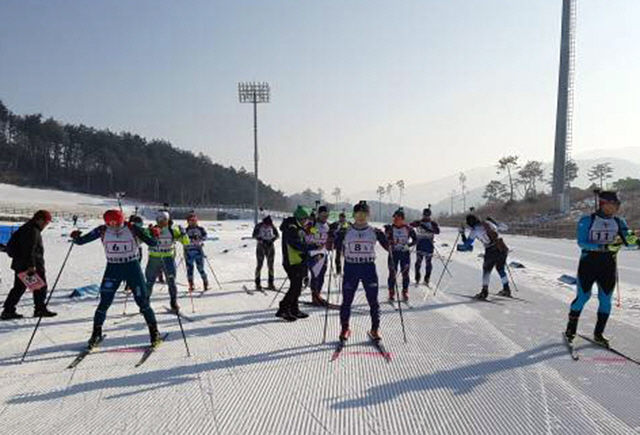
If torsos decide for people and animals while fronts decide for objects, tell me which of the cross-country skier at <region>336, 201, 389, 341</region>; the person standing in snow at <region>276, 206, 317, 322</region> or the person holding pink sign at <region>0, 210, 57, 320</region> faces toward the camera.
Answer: the cross-country skier

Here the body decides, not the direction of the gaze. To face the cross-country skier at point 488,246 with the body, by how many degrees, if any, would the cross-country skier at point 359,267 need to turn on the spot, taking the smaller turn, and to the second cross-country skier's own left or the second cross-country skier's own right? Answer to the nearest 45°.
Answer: approximately 135° to the second cross-country skier's own left

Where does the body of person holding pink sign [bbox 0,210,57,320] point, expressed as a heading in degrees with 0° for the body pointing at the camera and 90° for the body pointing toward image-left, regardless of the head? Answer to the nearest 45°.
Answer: approximately 270°

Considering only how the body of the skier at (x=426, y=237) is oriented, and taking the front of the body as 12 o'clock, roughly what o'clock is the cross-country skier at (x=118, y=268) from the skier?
The cross-country skier is roughly at 1 o'clock from the skier.

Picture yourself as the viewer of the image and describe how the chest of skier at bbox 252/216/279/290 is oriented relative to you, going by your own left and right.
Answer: facing the viewer

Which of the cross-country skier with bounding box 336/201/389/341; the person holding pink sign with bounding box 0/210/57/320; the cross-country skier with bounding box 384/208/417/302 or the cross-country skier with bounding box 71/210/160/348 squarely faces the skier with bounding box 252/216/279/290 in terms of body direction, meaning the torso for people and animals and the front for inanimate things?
the person holding pink sign with bounding box 0/210/57/320

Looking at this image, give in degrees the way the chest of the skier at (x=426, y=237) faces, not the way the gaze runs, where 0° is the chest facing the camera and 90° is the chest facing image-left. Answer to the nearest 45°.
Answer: approximately 0°

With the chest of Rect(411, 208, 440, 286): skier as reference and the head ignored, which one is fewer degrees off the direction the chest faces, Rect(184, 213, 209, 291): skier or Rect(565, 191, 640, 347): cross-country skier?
the cross-country skier

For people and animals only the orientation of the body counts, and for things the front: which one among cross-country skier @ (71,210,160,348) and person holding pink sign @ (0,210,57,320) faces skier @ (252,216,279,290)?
person holding pink sign @ (0,210,57,320)

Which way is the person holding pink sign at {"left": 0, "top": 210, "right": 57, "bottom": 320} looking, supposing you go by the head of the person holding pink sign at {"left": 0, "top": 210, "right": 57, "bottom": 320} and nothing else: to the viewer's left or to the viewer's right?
to the viewer's right

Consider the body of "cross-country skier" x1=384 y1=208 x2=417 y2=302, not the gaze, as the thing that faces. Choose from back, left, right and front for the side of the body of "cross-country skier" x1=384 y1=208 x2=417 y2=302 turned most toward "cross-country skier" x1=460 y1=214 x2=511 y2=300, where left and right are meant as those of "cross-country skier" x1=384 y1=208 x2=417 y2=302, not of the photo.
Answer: left
